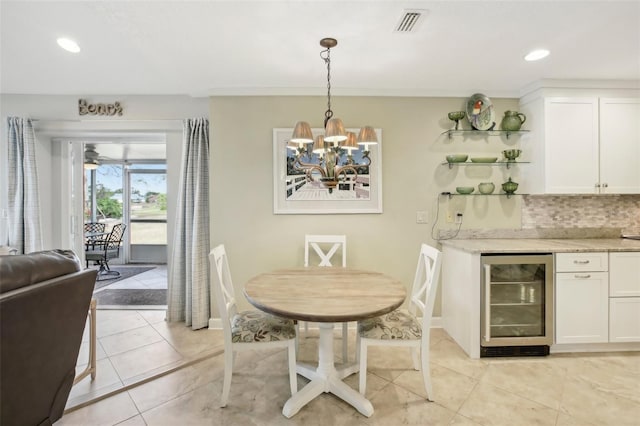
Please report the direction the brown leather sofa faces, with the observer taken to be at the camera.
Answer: facing away from the viewer and to the left of the viewer

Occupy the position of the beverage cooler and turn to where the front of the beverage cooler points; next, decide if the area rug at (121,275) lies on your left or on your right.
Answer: on your right

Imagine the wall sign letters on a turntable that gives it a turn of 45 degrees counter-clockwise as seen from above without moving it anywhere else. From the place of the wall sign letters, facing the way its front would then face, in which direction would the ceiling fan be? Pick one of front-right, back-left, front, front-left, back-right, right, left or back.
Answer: back-left

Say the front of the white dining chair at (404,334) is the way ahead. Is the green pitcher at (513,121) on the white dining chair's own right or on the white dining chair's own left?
on the white dining chair's own right

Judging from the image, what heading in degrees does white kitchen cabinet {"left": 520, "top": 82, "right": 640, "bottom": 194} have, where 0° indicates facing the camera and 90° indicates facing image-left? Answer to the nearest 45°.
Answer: approximately 0°

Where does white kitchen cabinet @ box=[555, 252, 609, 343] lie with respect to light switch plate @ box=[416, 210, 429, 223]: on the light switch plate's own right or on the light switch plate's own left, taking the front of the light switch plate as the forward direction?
on the light switch plate's own left

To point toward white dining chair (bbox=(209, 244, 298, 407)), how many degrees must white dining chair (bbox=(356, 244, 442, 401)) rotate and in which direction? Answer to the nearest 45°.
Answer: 0° — it already faces it

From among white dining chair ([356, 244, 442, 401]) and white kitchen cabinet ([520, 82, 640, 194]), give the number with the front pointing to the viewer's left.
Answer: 1

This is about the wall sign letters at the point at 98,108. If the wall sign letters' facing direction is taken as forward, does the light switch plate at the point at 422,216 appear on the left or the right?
on its left

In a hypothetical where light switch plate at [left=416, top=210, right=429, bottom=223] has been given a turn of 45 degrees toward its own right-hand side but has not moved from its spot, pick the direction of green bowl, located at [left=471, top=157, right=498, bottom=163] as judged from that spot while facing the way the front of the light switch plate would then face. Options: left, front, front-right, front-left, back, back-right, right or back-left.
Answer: back-left

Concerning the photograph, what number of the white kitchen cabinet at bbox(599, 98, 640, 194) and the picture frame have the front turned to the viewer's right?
0

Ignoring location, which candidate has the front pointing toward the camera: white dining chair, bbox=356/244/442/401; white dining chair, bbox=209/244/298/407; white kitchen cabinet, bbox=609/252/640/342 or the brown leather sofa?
the white kitchen cabinet
